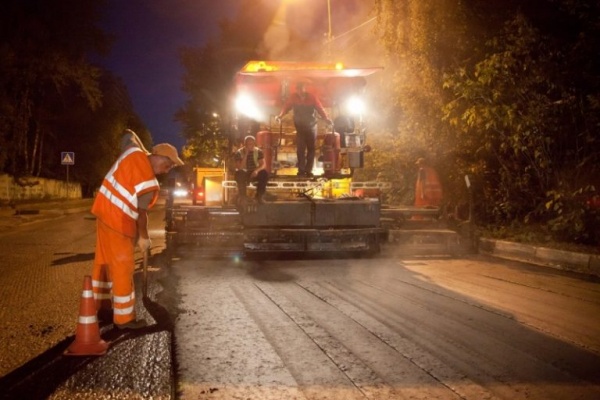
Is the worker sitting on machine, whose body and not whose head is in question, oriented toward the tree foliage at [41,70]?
no

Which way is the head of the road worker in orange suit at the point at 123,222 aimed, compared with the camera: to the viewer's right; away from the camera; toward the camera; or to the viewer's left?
to the viewer's right

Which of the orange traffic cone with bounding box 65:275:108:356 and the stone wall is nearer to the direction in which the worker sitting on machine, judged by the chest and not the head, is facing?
the orange traffic cone

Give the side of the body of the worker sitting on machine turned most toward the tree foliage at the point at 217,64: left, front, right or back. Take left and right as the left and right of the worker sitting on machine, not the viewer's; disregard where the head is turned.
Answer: back

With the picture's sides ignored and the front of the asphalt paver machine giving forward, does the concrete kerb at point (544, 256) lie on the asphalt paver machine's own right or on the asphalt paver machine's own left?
on the asphalt paver machine's own right

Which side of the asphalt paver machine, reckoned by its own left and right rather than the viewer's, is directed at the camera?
back

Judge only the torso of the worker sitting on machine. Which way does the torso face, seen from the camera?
toward the camera

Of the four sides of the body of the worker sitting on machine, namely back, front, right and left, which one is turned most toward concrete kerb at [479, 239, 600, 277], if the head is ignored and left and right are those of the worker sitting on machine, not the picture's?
left

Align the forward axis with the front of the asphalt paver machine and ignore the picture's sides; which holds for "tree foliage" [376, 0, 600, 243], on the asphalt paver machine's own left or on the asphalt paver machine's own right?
on the asphalt paver machine's own right
